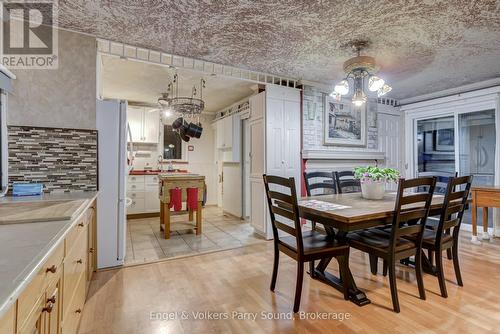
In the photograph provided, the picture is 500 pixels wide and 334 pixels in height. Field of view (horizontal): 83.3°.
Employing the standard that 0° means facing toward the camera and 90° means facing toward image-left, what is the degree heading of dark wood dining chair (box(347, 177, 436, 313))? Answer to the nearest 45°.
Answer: approximately 135°

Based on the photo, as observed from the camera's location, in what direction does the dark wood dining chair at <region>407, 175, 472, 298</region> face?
facing away from the viewer and to the left of the viewer

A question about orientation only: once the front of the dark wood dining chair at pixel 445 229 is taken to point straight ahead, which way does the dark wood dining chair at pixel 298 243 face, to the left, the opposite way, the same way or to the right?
to the right

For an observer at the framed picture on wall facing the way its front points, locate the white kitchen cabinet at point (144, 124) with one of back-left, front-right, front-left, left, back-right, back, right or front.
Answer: back-right

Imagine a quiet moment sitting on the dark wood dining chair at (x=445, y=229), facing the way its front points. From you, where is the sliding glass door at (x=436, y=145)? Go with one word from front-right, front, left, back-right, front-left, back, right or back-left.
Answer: front-right

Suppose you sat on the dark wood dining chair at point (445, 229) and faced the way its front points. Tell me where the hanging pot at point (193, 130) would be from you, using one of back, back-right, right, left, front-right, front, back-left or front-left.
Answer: front-left

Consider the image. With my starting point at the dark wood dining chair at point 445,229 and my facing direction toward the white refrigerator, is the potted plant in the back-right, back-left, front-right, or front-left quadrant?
front-right

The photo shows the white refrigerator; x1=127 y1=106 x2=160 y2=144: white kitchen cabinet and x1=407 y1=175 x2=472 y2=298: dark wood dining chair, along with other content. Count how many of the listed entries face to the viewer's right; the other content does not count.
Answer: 1

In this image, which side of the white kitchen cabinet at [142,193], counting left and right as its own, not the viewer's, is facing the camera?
front

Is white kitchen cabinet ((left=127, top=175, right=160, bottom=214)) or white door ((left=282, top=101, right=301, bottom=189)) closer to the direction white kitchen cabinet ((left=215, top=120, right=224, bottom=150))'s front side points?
the white kitchen cabinet

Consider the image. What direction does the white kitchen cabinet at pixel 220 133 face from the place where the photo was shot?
facing to the left of the viewer

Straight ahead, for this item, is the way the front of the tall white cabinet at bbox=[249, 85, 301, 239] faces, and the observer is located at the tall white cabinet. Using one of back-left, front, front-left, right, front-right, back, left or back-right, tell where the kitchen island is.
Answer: back-right

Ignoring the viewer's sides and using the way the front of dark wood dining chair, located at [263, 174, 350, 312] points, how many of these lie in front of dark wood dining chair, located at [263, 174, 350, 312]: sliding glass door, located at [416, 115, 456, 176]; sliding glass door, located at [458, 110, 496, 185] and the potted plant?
3

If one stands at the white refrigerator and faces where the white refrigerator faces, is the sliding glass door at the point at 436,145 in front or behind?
in front

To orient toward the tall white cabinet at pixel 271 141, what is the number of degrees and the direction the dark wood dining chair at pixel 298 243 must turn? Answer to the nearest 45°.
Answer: approximately 45° to its left

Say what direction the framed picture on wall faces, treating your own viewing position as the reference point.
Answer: facing the viewer and to the right of the viewer

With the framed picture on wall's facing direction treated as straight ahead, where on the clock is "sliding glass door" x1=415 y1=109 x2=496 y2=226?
The sliding glass door is roughly at 10 o'clock from the framed picture on wall.

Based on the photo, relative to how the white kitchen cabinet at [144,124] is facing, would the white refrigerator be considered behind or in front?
in front

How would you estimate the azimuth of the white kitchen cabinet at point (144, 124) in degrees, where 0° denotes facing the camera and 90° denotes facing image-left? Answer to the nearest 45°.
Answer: approximately 0°

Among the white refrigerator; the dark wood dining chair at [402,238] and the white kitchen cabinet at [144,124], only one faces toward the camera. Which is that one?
the white kitchen cabinet
